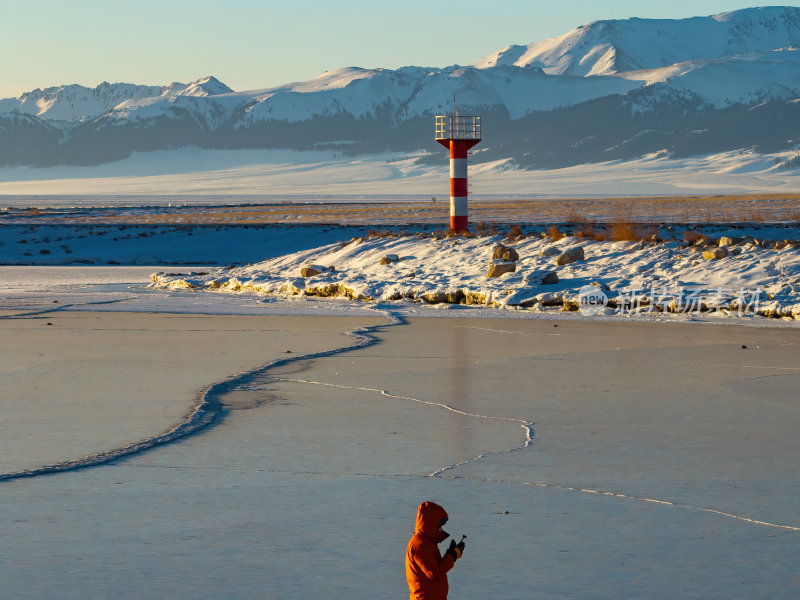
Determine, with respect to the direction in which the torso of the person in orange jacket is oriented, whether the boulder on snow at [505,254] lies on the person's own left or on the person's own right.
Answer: on the person's own left

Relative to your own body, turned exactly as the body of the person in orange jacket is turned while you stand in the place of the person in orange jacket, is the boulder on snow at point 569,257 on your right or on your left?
on your left

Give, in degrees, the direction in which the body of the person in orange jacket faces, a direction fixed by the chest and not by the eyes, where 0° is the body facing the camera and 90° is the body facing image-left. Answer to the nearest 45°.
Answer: approximately 270°
